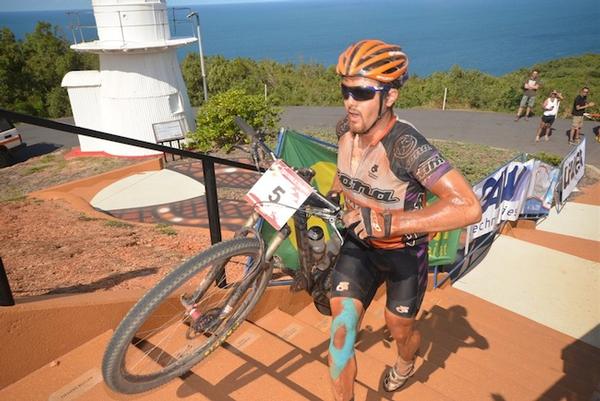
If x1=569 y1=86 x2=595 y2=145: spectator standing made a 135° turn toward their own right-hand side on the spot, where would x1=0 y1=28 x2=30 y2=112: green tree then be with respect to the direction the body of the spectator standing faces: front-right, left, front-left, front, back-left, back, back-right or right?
front

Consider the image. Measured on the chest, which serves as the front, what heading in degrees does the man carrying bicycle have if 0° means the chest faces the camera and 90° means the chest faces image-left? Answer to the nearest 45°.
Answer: approximately 45°

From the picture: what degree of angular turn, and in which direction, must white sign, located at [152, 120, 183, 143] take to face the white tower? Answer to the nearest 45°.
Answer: approximately 180°

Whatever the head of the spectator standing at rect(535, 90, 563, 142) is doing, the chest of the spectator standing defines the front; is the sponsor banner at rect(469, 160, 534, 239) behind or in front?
in front

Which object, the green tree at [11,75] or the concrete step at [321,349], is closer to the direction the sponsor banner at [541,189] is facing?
the concrete step

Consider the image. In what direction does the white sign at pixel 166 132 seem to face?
toward the camera

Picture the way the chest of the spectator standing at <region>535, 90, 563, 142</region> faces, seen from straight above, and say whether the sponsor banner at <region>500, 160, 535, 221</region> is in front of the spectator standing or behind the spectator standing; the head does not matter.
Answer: in front

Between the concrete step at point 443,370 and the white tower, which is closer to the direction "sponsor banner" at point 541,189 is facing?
the concrete step
